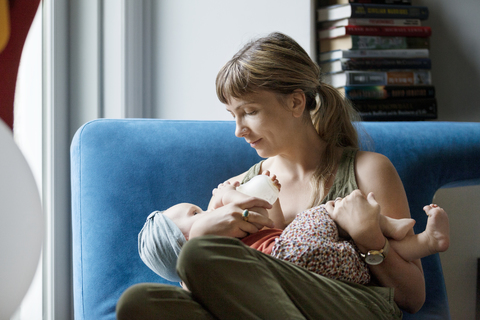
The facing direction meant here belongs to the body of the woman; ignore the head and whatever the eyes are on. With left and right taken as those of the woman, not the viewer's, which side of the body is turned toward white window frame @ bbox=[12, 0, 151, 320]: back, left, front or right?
right

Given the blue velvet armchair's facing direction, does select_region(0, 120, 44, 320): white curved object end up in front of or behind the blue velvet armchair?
in front

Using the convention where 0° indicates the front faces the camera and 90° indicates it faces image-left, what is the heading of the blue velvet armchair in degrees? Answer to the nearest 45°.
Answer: approximately 0°

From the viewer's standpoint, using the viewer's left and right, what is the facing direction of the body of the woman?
facing the viewer and to the left of the viewer

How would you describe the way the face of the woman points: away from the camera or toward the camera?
toward the camera
